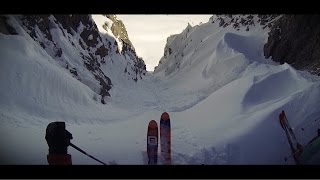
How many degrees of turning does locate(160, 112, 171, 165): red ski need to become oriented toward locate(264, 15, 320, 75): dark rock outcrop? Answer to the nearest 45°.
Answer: approximately 45° to its right

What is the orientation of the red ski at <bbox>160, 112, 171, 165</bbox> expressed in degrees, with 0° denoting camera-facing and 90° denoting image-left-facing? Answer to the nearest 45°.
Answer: approximately 180°

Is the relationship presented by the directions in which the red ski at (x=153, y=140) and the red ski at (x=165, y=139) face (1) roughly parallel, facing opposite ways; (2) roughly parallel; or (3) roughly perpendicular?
roughly parallel

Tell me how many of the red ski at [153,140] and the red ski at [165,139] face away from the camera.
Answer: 2

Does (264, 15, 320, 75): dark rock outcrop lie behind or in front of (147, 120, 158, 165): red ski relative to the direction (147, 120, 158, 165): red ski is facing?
in front

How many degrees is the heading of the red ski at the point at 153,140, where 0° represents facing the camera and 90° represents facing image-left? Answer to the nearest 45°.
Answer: approximately 180°
